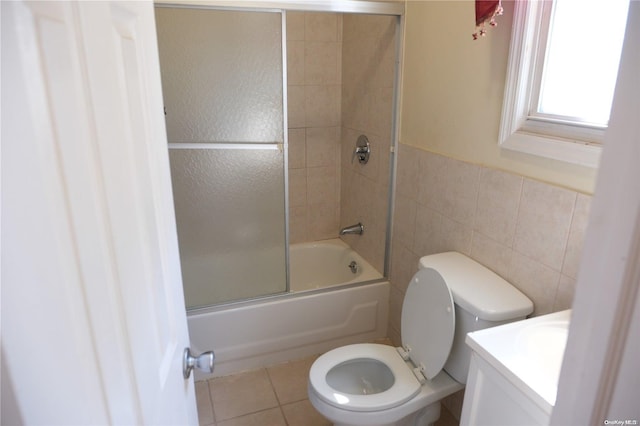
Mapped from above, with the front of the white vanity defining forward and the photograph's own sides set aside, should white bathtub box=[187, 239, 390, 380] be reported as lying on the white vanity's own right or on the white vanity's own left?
on the white vanity's own right

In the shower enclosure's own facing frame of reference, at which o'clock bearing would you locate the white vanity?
The white vanity is roughly at 11 o'clock from the shower enclosure.

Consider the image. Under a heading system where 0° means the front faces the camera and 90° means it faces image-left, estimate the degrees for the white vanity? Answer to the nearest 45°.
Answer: approximately 45°

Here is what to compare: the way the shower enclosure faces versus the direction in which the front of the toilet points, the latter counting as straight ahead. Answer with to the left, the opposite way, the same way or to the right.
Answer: to the left

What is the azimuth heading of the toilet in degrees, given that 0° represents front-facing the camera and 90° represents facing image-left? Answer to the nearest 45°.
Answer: approximately 45°

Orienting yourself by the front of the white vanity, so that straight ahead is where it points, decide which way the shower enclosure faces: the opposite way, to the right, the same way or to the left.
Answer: to the left
